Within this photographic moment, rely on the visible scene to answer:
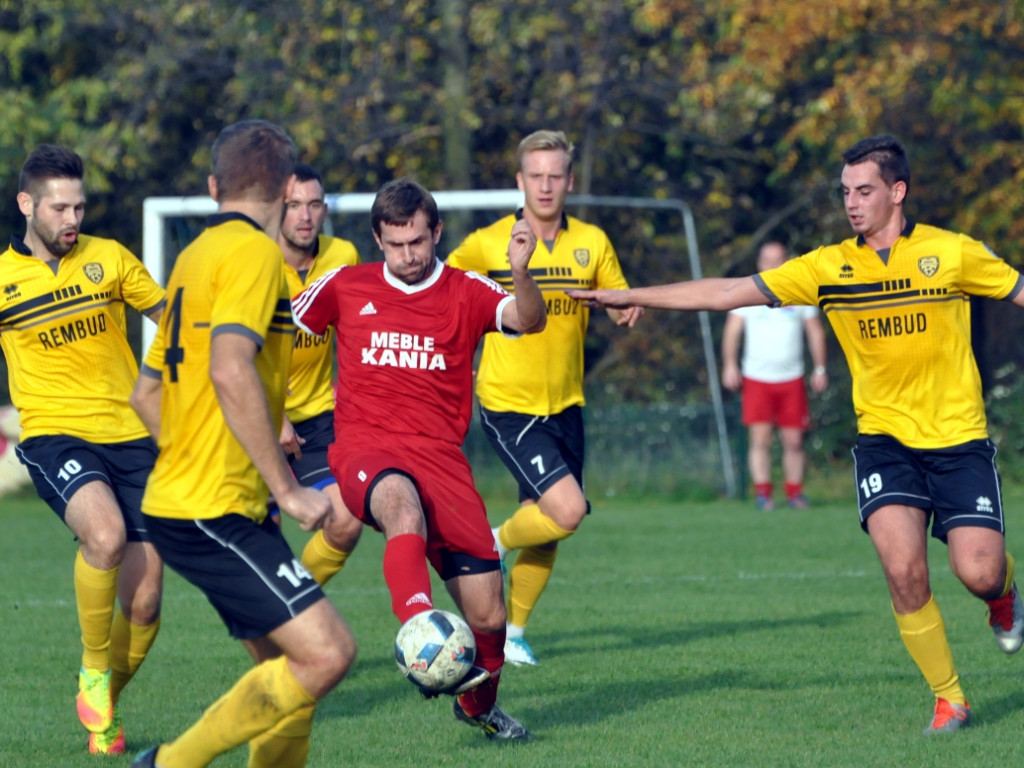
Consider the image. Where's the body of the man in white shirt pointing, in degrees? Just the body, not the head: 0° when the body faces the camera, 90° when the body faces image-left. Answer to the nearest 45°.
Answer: approximately 0°

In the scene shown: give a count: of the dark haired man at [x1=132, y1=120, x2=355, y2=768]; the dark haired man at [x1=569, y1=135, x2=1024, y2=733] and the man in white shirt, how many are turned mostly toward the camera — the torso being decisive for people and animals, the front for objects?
2

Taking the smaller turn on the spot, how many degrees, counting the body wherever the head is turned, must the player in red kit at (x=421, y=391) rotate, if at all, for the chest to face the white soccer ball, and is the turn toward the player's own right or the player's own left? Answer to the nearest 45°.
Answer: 0° — they already face it

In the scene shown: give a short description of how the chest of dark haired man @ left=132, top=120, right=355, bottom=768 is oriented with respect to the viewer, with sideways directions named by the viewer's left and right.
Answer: facing away from the viewer and to the right of the viewer

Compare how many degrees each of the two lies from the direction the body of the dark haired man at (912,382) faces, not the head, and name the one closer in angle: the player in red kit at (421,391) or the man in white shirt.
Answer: the player in red kit

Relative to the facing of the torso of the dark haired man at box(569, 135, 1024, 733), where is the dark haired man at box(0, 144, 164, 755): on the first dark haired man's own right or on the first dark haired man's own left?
on the first dark haired man's own right

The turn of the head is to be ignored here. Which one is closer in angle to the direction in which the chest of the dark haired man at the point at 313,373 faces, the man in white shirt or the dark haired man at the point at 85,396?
the dark haired man

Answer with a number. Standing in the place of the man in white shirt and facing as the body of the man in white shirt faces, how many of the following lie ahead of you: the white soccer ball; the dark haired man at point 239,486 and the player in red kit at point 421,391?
3

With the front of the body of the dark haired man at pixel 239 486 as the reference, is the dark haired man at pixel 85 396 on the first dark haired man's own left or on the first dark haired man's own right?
on the first dark haired man's own left
